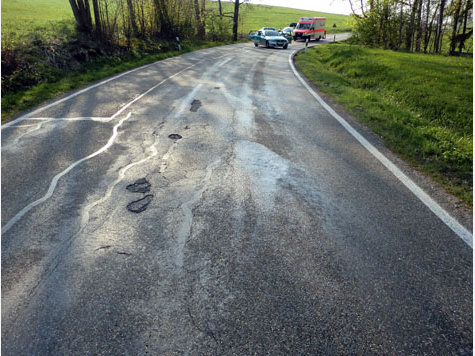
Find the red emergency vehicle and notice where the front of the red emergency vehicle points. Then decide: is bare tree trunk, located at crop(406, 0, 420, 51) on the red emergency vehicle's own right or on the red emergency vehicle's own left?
on the red emergency vehicle's own left

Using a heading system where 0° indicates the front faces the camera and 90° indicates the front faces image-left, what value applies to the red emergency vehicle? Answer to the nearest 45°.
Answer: approximately 45°

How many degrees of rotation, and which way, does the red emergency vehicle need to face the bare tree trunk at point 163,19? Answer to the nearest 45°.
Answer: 0° — it already faces it

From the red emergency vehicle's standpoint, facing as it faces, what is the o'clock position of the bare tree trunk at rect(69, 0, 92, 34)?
The bare tree trunk is roughly at 11 o'clock from the red emergency vehicle.
